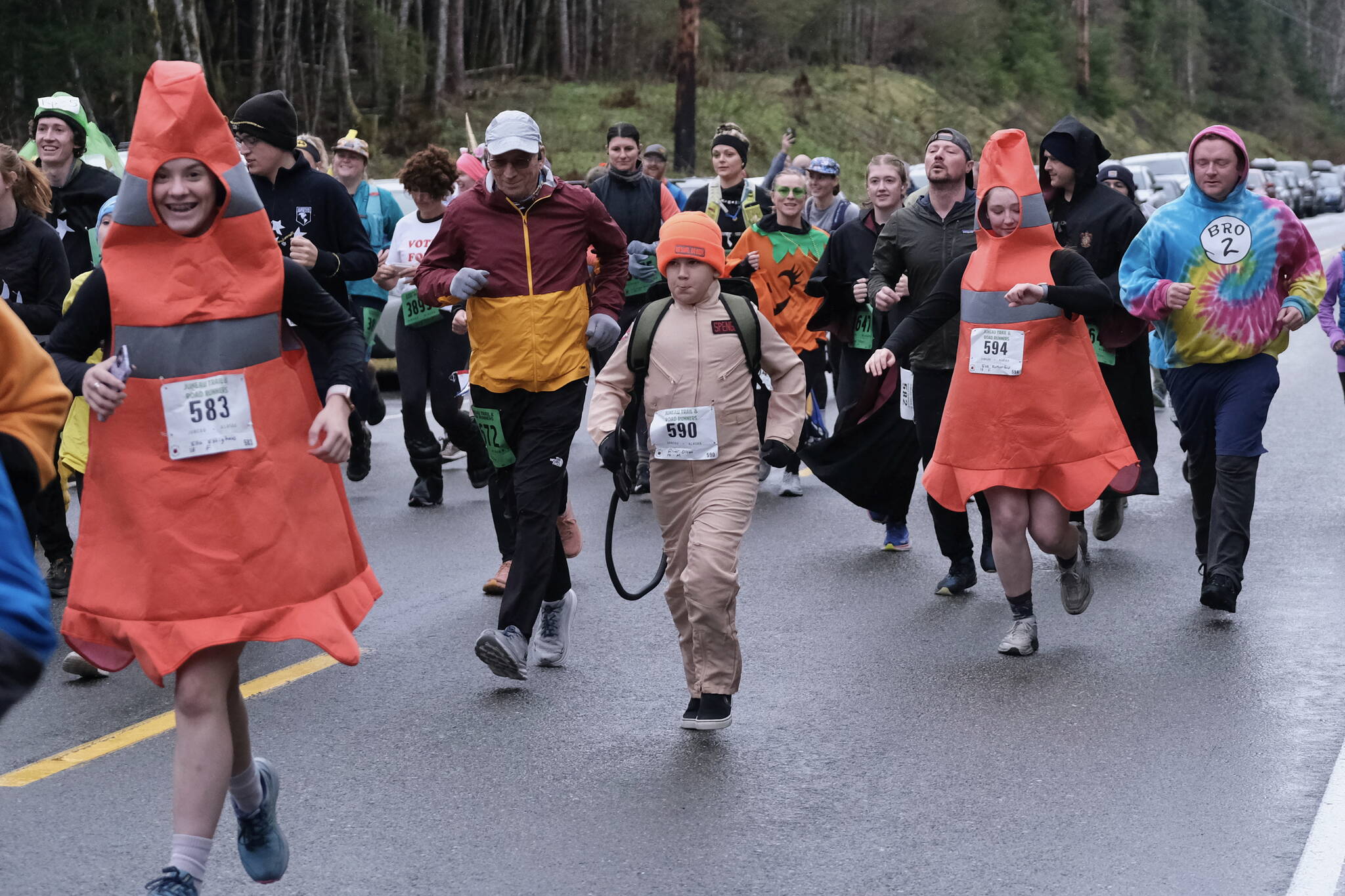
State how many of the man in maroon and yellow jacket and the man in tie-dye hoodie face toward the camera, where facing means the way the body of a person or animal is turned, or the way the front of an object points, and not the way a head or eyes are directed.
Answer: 2

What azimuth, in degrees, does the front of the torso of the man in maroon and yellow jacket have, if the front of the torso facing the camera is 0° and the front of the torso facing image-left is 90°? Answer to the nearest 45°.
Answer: approximately 0°

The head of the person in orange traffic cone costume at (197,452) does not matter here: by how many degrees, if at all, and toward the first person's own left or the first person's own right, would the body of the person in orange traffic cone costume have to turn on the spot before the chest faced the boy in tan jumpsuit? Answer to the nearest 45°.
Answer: approximately 135° to the first person's own left

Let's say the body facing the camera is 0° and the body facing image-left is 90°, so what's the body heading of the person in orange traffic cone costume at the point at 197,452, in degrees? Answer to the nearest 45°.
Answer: approximately 0°

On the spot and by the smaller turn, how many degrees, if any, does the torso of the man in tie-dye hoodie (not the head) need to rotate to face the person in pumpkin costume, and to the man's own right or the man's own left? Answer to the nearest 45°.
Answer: approximately 135° to the man's own right

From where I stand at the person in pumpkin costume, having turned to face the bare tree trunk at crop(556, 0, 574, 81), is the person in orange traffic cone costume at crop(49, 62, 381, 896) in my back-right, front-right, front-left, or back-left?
back-left

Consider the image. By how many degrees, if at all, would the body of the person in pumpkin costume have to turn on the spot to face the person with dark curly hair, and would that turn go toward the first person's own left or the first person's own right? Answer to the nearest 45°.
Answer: approximately 45° to the first person's own right

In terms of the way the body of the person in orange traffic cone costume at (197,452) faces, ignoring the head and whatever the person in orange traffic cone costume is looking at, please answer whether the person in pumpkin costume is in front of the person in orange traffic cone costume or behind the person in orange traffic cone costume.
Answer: behind

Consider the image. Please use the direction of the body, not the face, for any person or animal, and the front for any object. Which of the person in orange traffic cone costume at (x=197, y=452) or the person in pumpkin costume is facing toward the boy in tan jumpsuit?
the person in pumpkin costume

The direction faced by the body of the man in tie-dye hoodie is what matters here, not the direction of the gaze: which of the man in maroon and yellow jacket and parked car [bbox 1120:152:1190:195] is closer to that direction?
the man in maroon and yellow jacket

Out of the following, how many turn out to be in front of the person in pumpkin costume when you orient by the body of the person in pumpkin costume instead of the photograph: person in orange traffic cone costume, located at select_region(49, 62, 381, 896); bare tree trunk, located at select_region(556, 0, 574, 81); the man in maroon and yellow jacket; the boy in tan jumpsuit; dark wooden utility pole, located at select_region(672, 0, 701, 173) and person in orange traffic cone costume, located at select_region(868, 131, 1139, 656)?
4

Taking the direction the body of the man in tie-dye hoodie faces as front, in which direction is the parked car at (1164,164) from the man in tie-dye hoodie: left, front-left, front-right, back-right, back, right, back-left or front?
back
